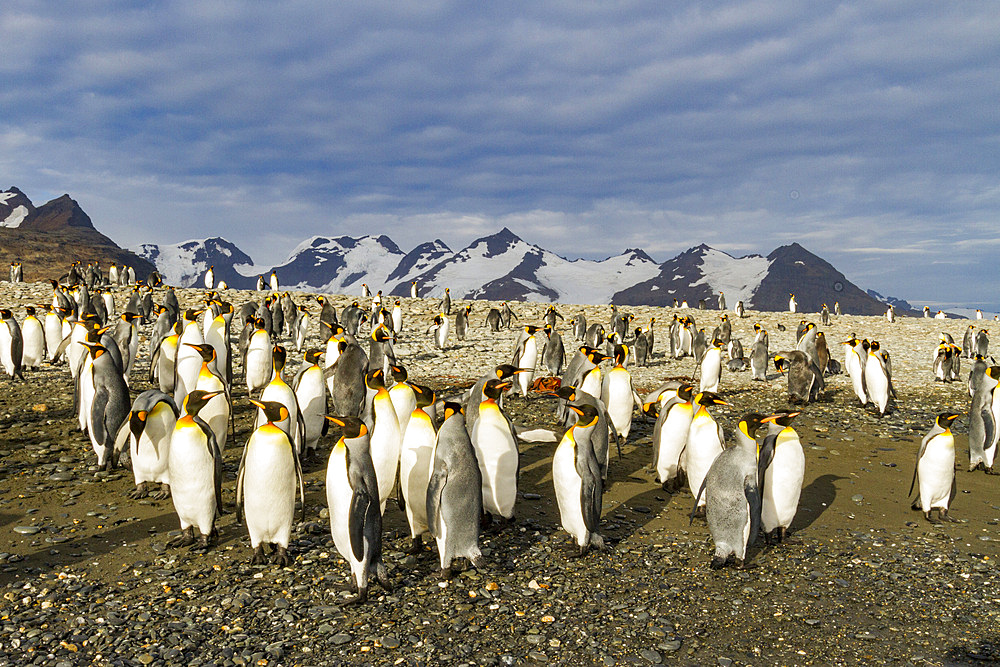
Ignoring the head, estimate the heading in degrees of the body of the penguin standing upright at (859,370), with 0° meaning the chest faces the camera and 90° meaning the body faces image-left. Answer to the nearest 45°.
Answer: approximately 45°

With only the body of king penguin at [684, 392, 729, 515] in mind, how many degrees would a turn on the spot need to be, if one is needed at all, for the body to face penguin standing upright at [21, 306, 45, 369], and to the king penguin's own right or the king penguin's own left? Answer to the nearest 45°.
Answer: approximately 90° to the king penguin's own right

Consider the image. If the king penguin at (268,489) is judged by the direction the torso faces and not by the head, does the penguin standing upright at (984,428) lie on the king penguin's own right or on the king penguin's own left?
on the king penguin's own left

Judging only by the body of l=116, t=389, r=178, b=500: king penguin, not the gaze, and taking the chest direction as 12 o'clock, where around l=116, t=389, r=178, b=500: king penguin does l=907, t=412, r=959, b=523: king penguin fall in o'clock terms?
l=907, t=412, r=959, b=523: king penguin is roughly at 10 o'clock from l=116, t=389, r=178, b=500: king penguin.

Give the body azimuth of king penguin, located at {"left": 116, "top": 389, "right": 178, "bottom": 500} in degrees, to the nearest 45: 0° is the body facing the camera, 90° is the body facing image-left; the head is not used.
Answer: approximately 0°

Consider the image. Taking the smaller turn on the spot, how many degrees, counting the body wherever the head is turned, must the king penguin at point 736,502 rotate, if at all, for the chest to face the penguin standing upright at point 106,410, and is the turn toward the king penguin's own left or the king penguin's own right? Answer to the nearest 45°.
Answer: approximately 135° to the king penguin's own left

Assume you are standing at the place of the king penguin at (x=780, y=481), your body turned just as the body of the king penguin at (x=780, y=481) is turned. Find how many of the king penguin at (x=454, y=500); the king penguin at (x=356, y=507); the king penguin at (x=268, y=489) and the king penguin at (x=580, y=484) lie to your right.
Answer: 4
